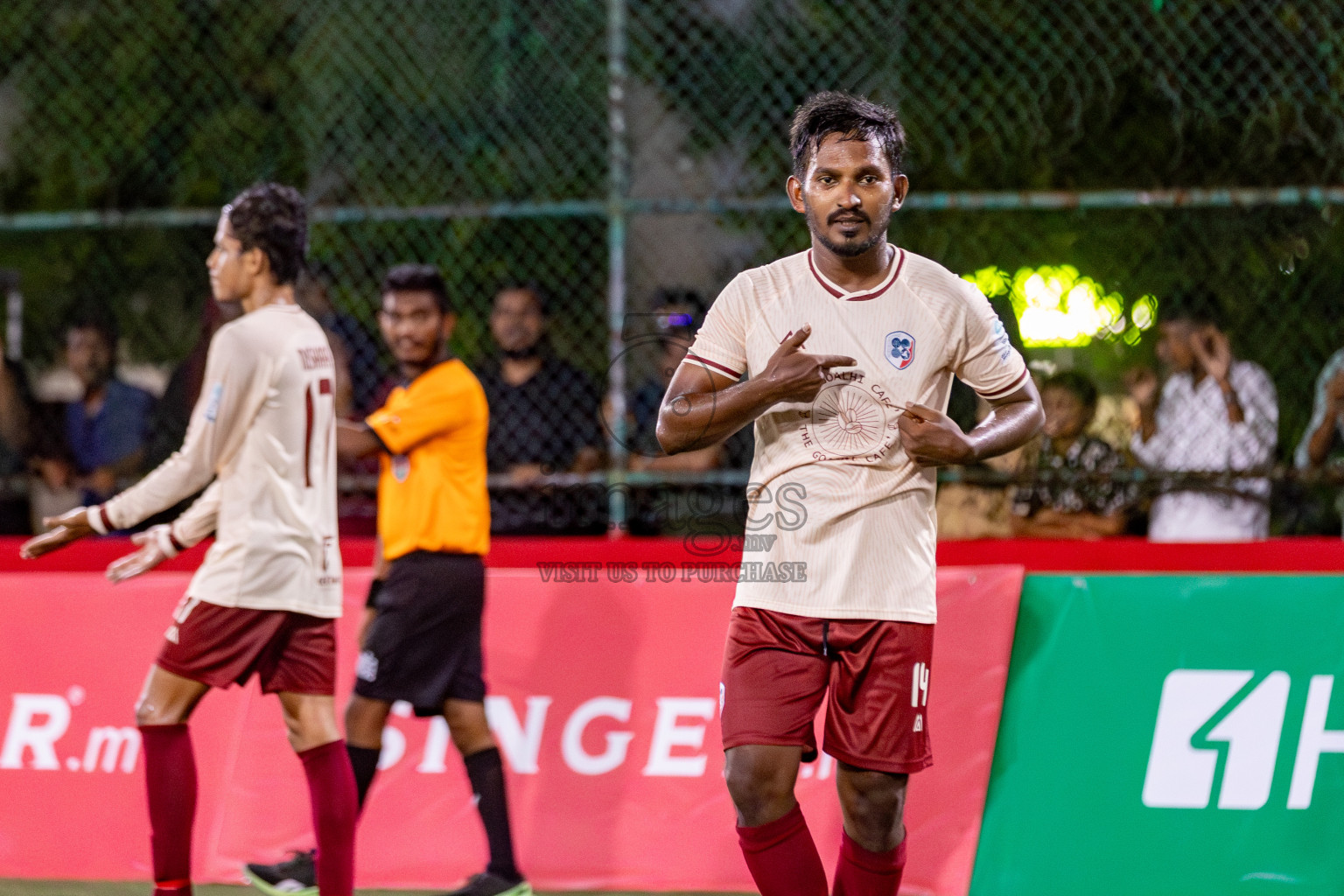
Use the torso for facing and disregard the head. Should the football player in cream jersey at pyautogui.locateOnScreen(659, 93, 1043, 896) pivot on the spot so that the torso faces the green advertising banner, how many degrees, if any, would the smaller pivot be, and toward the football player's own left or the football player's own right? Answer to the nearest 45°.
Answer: approximately 135° to the football player's own left

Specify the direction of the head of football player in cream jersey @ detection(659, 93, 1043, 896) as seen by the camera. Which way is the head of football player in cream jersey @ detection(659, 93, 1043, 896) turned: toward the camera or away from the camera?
toward the camera

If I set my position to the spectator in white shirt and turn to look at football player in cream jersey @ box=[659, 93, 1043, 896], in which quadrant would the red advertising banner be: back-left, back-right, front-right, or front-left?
front-right

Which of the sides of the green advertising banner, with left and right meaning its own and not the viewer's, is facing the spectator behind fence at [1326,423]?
back

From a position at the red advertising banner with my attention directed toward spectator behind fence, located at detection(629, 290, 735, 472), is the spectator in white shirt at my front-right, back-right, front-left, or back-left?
front-right

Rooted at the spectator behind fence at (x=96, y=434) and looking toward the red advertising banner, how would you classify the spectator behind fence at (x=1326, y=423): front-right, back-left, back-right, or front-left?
front-left

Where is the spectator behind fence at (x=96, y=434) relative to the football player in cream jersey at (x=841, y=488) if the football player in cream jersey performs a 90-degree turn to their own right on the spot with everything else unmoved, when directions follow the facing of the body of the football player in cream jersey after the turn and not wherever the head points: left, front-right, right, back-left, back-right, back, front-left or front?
front-right

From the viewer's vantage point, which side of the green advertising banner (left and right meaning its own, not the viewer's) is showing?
front

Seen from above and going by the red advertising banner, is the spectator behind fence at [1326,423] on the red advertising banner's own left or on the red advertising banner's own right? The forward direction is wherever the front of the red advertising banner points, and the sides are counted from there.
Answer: on the red advertising banner's own left

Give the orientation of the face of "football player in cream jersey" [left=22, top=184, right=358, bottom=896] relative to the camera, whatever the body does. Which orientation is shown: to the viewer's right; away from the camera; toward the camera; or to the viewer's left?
to the viewer's left

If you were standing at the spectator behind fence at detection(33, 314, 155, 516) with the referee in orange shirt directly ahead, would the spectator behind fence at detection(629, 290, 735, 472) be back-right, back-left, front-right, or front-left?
front-left

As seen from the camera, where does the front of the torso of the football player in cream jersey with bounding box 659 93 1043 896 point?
toward the camera
